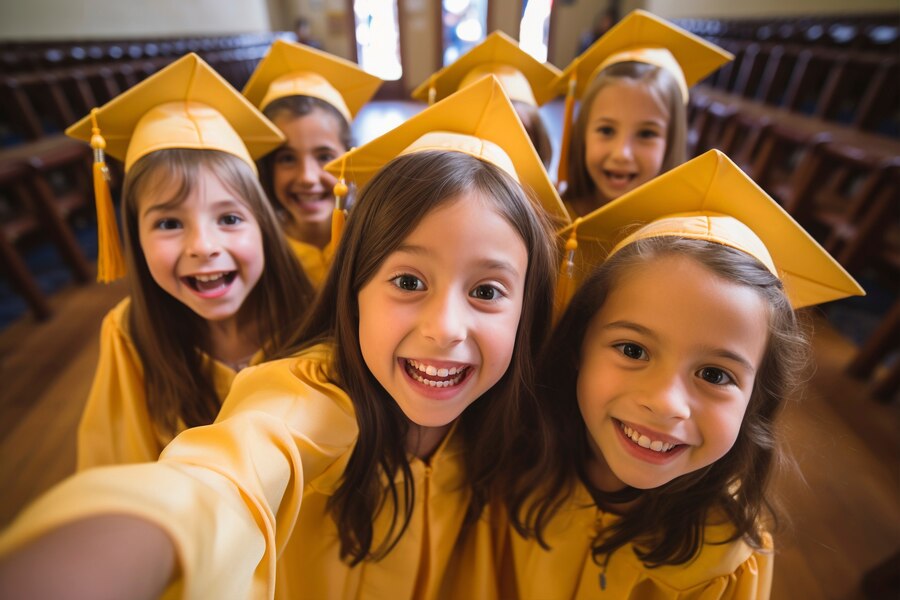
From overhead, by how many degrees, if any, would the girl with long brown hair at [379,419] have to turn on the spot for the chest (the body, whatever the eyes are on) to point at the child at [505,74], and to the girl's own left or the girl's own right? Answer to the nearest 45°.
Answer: approximately 135° to the girl's own left

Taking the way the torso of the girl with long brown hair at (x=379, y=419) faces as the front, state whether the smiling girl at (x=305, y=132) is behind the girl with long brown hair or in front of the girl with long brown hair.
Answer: behind

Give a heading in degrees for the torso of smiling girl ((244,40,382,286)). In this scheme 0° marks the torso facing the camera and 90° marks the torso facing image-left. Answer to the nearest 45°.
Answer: approximately 0°

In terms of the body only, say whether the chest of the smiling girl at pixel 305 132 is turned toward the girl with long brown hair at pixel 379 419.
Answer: yes

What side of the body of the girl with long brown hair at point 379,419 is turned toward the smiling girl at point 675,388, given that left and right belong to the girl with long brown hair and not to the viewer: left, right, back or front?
left
